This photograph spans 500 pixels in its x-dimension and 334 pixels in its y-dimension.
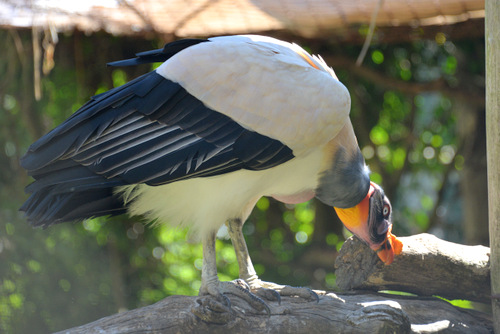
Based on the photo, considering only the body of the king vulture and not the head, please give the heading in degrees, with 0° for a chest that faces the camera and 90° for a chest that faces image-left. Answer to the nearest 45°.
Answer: approximately 270°

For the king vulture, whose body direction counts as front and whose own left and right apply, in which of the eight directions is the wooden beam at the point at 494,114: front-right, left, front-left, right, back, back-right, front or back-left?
front

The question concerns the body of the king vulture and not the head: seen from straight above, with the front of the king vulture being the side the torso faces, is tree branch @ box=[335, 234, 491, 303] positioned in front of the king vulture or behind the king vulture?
in front
